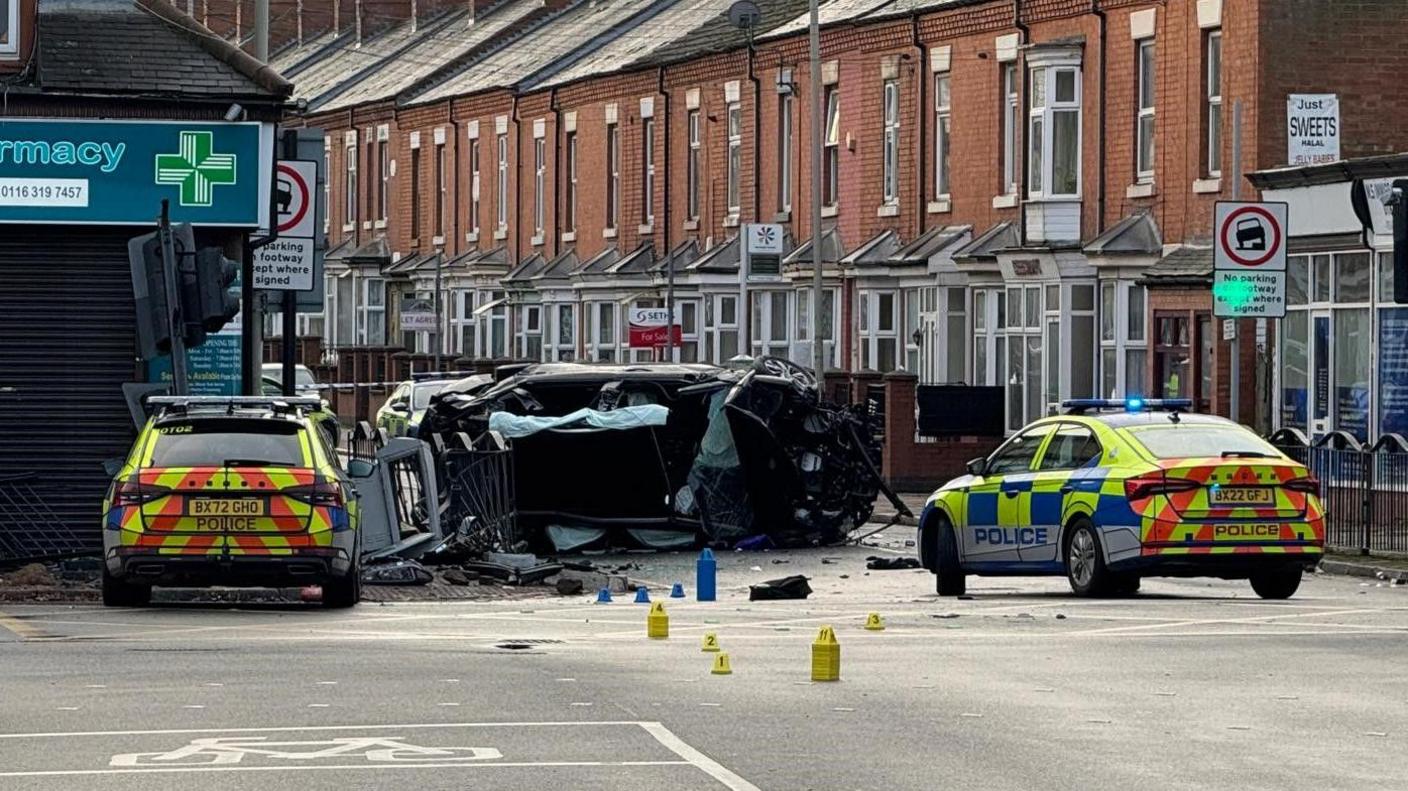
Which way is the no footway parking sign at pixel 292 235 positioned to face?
toward the camera

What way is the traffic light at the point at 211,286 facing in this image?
to the viewer's right

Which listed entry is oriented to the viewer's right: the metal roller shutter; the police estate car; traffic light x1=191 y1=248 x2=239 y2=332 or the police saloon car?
the traffic light

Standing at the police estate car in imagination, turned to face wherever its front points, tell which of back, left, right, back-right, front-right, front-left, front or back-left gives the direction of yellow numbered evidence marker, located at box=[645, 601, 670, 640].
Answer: back-right

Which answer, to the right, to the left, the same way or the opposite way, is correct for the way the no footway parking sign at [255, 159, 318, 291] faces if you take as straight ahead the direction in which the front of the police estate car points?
the opposite way

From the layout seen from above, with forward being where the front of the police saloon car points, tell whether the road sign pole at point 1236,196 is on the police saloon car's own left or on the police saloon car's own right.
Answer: on the police saloon car's own right

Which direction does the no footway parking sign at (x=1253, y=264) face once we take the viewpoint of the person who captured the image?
facing the viewer

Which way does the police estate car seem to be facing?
away from the camera

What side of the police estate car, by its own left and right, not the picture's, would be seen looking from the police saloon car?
right

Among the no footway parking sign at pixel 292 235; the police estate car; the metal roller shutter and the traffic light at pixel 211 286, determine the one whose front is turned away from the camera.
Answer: the police estate car

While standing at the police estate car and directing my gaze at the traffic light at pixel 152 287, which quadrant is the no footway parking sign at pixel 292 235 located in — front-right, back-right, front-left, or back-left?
front-right

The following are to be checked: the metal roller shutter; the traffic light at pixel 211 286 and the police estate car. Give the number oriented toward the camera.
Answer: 1

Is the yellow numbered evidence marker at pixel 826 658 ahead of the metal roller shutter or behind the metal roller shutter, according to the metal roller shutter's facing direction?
ahead

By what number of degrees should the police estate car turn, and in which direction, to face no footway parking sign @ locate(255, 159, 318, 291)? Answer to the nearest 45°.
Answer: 0° — it already faces it
